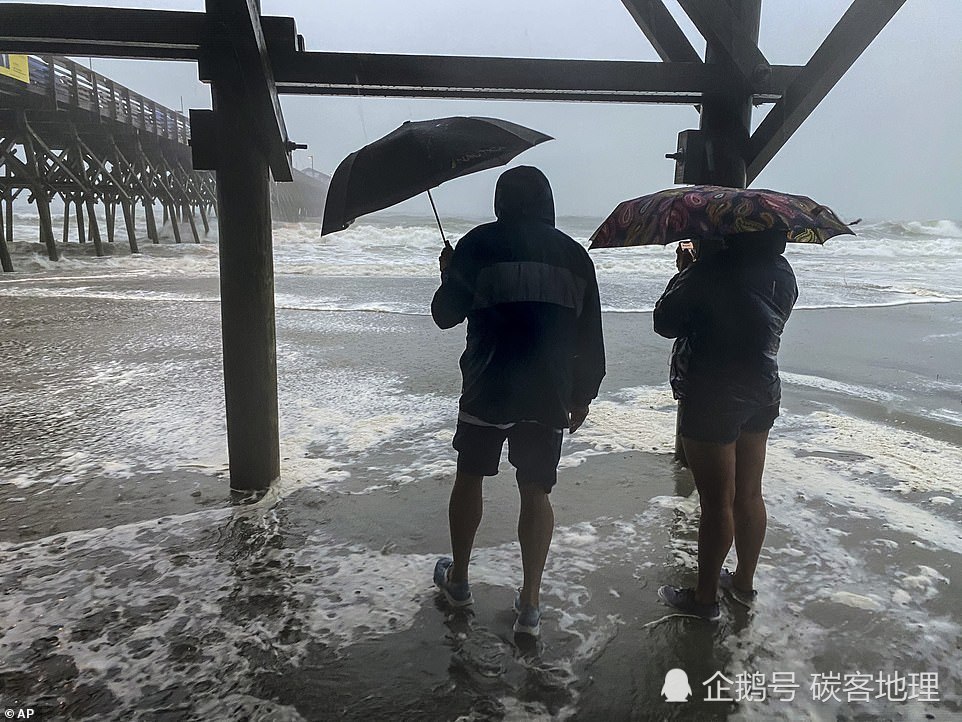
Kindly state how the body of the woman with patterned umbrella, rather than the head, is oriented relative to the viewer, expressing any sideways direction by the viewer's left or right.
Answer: facing away from the viewer and to the left of the viewer

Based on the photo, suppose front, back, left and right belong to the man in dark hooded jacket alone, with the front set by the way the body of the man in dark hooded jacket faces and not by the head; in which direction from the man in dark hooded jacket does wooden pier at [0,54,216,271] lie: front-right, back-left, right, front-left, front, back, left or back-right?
front-left

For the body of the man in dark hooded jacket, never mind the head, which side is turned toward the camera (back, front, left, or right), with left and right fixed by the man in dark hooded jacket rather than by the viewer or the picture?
back

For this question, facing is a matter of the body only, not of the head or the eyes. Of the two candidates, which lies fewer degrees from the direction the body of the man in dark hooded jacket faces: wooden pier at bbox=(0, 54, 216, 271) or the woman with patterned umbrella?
the wooden pier

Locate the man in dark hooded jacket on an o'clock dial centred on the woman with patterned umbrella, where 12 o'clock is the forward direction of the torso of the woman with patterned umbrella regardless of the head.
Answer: The man in dark hooded jacket is roughly at 10 o'clock from the woman with patterned umbrella.

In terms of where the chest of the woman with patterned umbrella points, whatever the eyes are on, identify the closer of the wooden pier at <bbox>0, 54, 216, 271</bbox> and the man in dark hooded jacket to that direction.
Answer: the wooden pier

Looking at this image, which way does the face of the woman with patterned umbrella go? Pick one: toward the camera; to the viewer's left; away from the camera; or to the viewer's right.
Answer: away from the camera

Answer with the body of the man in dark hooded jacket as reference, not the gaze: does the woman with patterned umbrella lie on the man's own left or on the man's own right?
on the man's own right

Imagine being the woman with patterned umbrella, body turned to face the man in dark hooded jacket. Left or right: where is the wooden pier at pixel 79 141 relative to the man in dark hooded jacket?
right

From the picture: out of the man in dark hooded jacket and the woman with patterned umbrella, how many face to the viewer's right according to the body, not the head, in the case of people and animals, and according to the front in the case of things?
0
